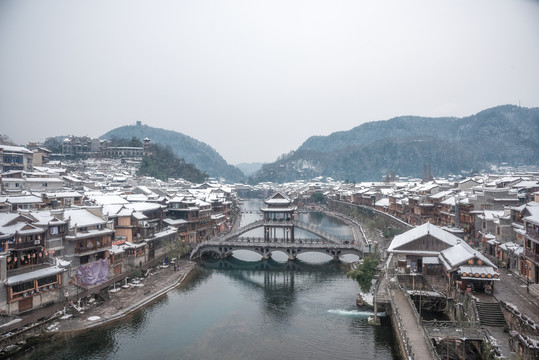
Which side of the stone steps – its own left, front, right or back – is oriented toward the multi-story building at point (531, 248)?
back

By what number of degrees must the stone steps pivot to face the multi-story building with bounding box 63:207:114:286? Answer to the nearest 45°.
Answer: approximately 90° to its right

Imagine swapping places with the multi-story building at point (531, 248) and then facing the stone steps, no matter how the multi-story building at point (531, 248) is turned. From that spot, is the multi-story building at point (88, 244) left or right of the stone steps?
right

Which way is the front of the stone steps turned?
toward the camera
